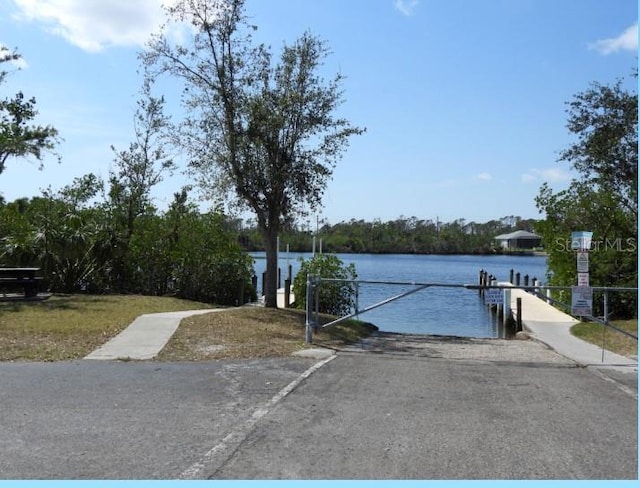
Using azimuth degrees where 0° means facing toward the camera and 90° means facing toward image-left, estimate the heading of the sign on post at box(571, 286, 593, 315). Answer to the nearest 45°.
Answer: approximately 0°

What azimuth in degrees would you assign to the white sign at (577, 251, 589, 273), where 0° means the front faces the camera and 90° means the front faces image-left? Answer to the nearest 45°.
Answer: approximately 0°

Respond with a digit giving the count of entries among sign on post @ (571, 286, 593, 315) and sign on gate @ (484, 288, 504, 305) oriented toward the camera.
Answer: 2

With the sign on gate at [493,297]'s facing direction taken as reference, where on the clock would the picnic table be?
The picnic table is roughly at 3 o'clock from the sign on gate.

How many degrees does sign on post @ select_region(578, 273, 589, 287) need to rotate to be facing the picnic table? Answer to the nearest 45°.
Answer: approximately 90° to its right
